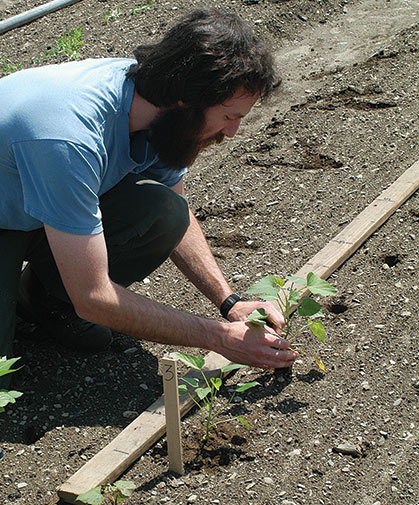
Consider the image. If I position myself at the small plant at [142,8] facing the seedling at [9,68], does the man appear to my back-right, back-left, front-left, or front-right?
front-left

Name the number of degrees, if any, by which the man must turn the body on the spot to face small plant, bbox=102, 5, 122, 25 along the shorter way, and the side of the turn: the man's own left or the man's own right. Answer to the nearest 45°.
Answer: approximately 90° to the man's own left

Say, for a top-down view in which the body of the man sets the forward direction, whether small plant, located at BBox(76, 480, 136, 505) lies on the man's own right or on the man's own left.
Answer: on the man's own right

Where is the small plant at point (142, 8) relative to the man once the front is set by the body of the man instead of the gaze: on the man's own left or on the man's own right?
on the man's own left

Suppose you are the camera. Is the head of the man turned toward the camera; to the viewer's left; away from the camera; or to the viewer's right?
to the viewer's right

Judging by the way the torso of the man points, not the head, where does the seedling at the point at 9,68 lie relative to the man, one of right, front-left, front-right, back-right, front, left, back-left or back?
left

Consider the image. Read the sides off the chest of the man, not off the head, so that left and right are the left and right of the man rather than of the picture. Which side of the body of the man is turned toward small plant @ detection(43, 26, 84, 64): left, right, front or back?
left

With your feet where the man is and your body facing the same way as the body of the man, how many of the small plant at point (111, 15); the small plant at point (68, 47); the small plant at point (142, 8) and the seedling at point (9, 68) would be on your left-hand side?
4

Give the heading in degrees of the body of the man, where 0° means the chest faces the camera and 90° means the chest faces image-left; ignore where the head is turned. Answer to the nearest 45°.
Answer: approximately 270°
